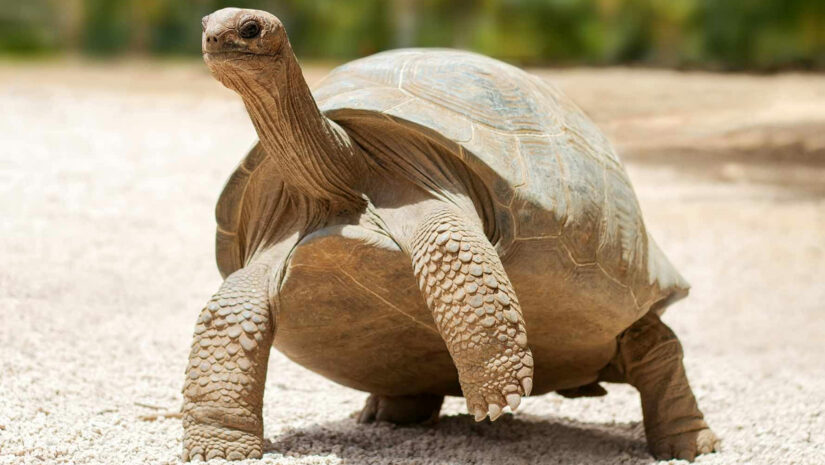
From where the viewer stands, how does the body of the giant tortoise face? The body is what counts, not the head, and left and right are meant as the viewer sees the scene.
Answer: facing the viewer and to the left of the viewer
